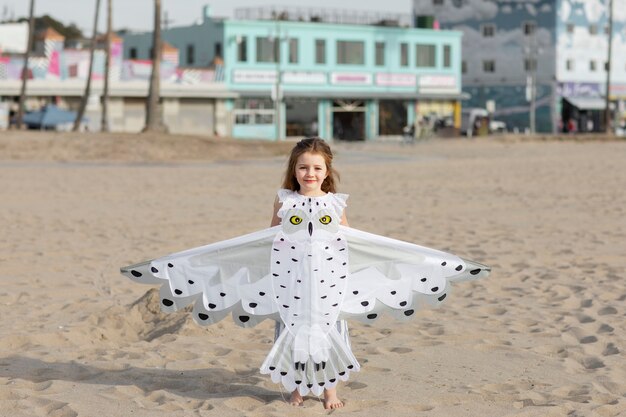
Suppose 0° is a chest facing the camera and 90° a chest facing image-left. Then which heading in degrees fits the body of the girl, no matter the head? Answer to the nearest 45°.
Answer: approximately 0°
